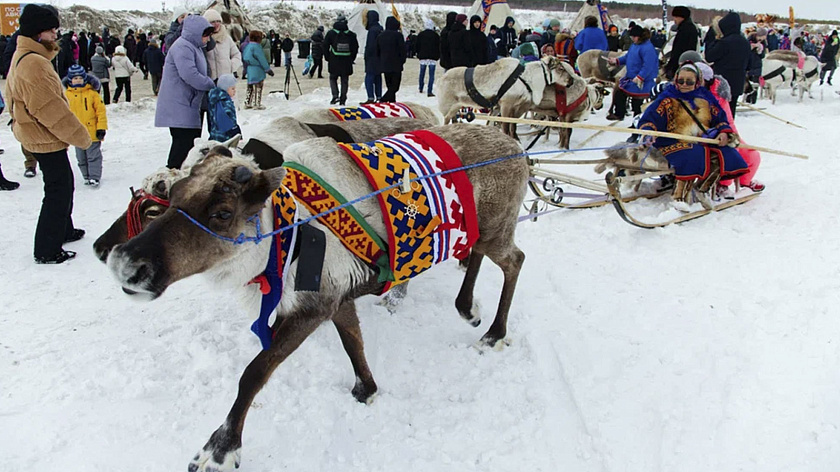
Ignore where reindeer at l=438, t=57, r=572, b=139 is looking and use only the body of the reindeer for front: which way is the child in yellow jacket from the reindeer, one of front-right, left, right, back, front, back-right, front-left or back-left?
back-right

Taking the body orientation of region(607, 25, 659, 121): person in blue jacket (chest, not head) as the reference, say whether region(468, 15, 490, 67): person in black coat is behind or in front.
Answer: in front

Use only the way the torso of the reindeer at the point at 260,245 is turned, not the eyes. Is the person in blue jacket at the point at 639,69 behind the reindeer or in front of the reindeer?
behind

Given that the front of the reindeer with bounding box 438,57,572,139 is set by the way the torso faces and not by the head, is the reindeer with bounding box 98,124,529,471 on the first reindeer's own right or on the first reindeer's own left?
on the first reindeer's own right

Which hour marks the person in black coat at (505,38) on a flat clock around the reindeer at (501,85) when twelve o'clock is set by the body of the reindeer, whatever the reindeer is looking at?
The person in black coat is roughly at 9 o'clock from the reindeer.

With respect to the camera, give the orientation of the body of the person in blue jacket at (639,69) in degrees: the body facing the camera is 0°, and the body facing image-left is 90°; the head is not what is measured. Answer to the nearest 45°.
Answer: approximately 90°

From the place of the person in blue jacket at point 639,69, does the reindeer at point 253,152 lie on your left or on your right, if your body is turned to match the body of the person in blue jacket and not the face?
on your left

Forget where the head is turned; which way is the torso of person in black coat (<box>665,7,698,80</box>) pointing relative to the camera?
to the viewer's left

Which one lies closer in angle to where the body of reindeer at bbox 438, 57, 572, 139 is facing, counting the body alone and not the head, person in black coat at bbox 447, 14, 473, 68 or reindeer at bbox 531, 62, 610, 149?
the reindeer

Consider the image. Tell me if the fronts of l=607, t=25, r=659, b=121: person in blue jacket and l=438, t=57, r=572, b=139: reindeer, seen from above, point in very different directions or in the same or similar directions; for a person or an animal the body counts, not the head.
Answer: very different directions

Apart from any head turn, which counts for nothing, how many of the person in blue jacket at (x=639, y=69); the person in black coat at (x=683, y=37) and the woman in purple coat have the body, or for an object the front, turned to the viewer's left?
2

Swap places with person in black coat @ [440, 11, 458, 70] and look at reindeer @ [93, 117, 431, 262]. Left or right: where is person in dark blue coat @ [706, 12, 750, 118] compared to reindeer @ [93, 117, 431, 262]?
left

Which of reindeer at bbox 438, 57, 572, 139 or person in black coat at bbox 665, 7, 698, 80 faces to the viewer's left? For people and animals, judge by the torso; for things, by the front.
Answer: the person in black coat

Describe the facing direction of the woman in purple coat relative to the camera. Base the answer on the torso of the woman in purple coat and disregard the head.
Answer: to the viewer's right
